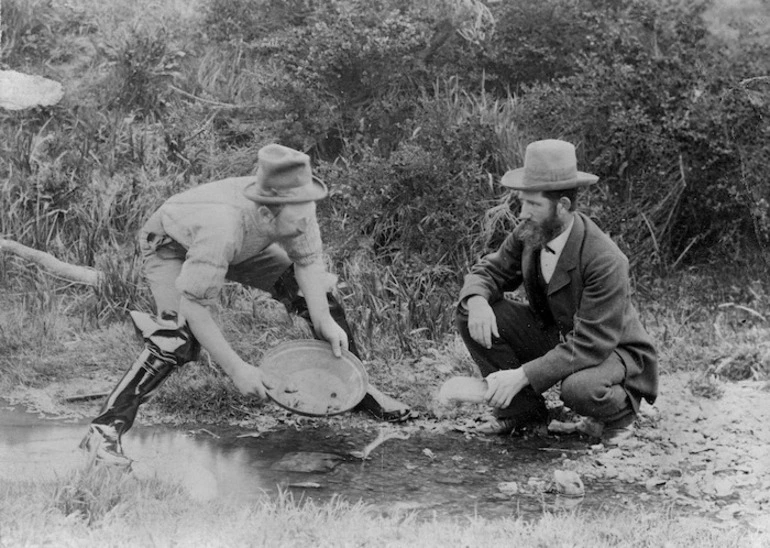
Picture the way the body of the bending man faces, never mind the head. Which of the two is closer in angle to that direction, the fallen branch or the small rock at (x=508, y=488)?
the small rock

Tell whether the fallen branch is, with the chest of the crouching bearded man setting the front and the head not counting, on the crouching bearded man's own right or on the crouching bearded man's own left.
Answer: on the crouching bearded man's own right

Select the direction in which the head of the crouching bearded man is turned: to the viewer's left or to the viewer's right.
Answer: to the viewer's left

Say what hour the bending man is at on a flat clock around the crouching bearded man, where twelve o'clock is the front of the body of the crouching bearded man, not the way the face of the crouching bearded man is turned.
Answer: The bending man is roughly at 1 o'clock from the crouching bearded man.

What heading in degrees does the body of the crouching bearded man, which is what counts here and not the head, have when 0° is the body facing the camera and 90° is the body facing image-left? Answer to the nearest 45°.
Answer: approximately 45°

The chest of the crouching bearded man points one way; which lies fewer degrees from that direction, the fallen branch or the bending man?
the bending man

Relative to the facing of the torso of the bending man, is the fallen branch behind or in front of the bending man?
behind

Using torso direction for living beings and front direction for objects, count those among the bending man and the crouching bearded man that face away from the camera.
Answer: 0

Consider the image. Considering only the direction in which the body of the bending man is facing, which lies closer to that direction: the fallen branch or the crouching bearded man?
the crouching bearded man
